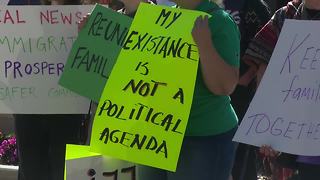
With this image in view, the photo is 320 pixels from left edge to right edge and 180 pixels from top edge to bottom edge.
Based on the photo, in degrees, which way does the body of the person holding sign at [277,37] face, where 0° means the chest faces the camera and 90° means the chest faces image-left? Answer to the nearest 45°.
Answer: approximately 0°
